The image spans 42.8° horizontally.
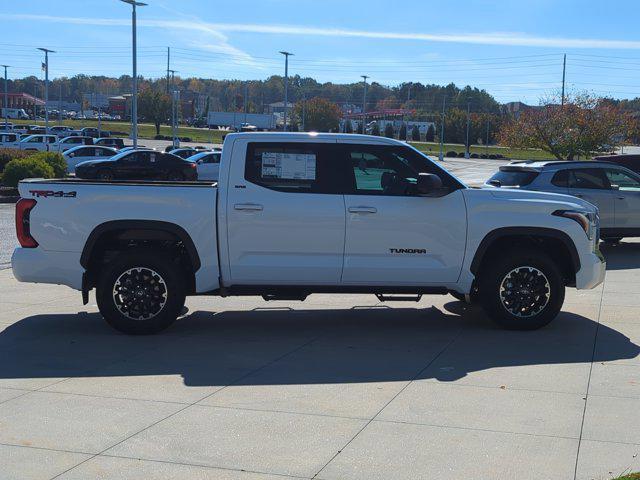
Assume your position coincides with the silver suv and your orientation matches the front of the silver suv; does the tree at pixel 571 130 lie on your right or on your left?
on your left

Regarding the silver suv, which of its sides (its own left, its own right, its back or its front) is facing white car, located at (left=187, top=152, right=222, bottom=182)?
left

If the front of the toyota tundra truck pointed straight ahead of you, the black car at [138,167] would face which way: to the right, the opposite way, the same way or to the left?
the opposite way

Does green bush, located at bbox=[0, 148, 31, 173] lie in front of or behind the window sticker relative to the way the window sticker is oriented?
behind

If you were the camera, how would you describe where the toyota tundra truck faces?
facing to the right of the viewer

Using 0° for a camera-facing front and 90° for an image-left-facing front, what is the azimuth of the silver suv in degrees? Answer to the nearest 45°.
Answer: approximately 225°

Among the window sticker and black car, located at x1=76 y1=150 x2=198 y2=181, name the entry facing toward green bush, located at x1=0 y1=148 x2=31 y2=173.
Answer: the black car

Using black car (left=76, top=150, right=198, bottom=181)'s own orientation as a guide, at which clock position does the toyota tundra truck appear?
The toyota tundra truck is roughly at 9 o'clock from the black car.

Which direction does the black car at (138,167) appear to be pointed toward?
to the viewer's left

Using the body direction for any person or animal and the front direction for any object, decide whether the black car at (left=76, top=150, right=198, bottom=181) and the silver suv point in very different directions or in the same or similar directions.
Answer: very different directions

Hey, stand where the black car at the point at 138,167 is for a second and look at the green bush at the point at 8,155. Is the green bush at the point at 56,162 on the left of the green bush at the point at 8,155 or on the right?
left

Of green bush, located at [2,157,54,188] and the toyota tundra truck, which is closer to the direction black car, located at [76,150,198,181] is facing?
the green bush

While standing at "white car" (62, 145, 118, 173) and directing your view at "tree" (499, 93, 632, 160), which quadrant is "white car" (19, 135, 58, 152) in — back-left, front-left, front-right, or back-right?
back-left

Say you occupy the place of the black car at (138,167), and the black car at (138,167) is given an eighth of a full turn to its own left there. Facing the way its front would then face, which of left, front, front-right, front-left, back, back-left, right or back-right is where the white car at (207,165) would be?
back
